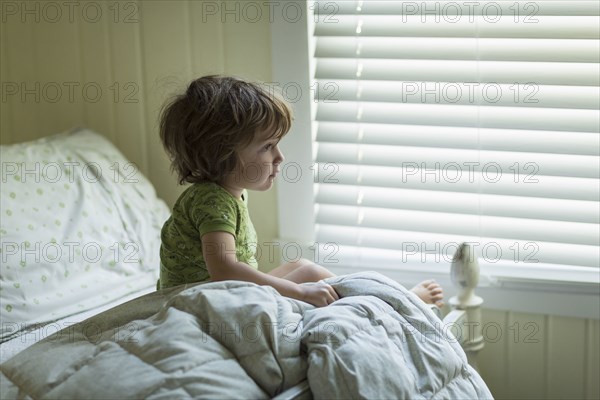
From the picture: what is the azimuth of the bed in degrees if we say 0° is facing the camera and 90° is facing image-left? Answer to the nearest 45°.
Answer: approximately 270°

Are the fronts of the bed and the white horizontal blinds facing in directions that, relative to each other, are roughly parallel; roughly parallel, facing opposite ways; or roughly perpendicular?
roughly perpendicular

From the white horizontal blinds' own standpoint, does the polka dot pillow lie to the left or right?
on its right

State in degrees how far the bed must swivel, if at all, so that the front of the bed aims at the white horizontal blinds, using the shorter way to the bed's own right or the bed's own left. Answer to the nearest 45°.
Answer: approximately 45° to the bed's own left

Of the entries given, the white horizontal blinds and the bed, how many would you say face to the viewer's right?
1

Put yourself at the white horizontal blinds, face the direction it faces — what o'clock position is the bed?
The bed is roughly at 1 o'clock from the white horizontal blinds.

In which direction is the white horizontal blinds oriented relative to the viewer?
toward the camera
